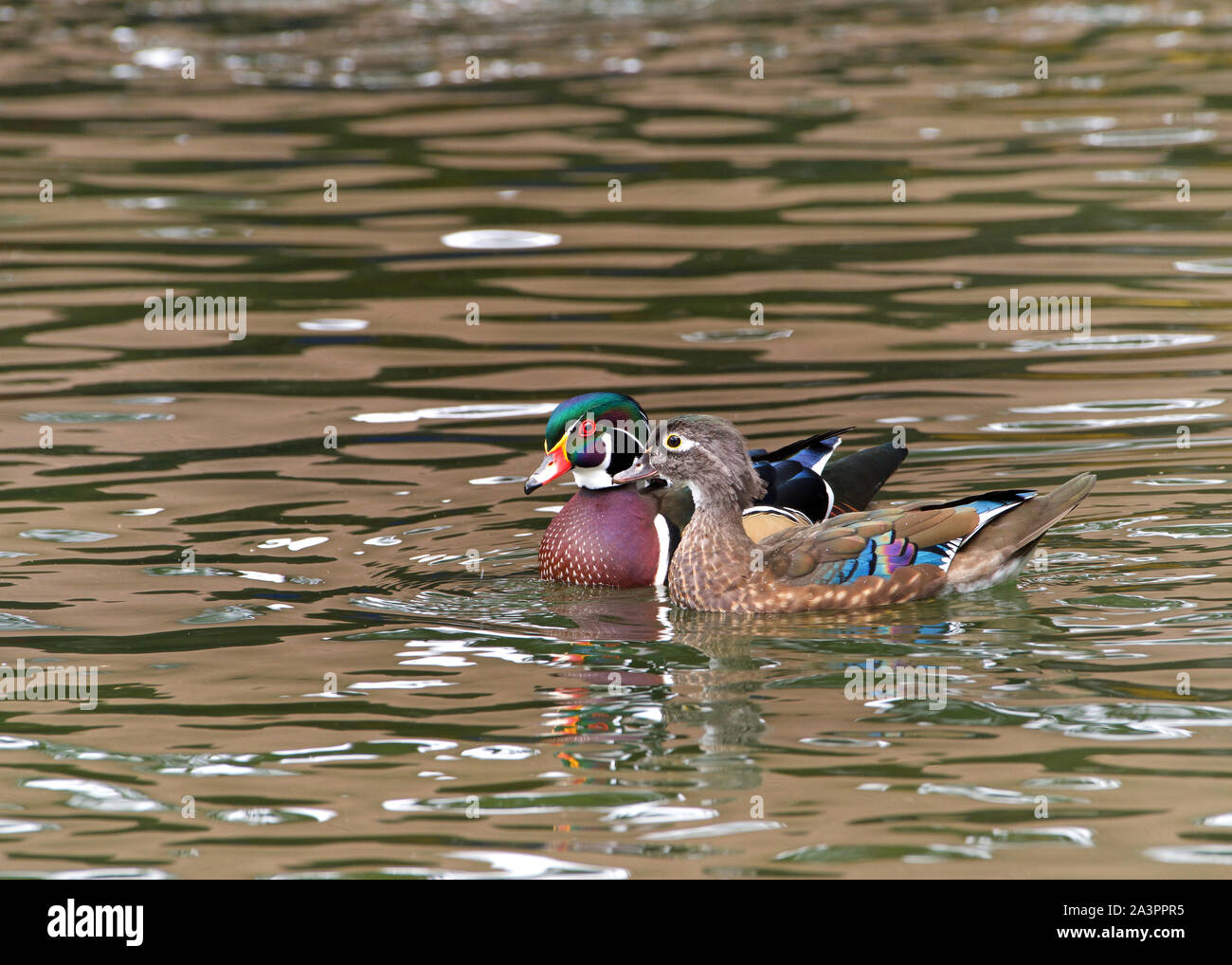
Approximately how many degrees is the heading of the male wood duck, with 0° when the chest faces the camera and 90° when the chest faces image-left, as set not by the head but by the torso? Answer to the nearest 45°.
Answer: approximately 45°

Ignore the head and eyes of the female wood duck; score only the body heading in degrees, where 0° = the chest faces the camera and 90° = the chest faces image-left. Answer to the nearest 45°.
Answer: approximately 90°

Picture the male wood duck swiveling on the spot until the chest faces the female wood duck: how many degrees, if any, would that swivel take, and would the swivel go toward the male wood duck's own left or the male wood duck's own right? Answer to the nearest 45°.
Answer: approximately 90° to the male wood duck's own left

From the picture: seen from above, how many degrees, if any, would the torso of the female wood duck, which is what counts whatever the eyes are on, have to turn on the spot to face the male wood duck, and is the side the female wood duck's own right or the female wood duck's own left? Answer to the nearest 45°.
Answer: approximately 45° to the female wood duck's own right

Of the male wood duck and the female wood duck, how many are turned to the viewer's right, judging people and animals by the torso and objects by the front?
0
